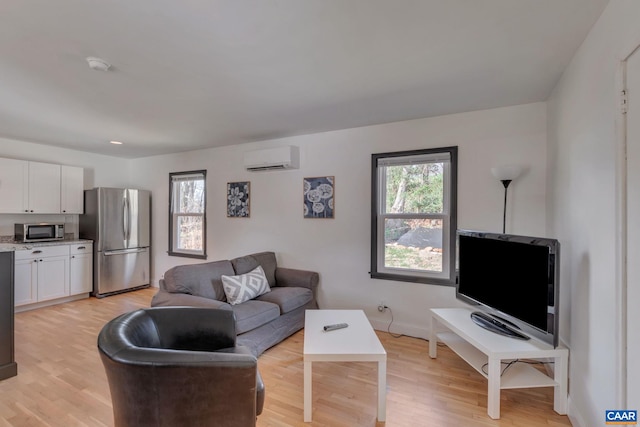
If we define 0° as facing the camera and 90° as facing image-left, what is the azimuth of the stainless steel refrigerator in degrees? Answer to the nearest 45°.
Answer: approximately 315°

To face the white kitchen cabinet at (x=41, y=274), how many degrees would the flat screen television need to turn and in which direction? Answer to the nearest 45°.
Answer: approximately 45° to its right

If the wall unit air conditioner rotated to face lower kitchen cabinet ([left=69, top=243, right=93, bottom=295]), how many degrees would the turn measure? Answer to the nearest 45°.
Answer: approximately 45° to its right

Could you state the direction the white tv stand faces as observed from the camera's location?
facing the viewer and to the left of the viewer

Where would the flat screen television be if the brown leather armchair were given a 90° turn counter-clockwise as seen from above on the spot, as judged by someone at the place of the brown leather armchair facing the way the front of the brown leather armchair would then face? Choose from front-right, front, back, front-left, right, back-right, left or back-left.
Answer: right

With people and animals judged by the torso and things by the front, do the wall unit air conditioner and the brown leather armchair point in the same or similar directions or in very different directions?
very different directions

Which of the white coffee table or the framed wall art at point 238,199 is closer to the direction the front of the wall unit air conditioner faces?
the white coffee table

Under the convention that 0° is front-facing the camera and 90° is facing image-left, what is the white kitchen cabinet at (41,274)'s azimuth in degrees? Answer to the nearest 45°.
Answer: approximately 315°

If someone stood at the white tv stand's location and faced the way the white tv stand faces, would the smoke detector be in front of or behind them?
in front

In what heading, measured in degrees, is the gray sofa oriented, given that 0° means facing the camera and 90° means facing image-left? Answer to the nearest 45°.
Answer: approximately 315°
